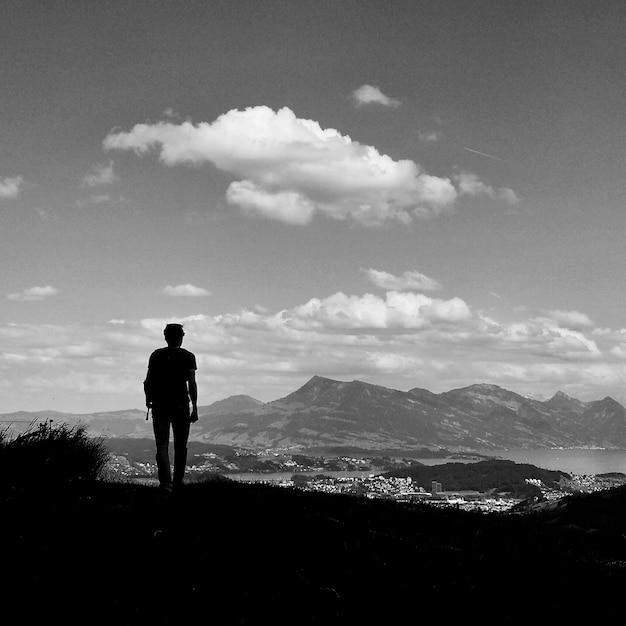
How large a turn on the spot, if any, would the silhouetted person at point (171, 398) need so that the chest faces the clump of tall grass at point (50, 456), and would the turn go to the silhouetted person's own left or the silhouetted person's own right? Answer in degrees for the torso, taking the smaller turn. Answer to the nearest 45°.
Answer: approximately 135° to the silhouetted person's own left

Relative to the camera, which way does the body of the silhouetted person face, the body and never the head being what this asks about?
away from the camera
